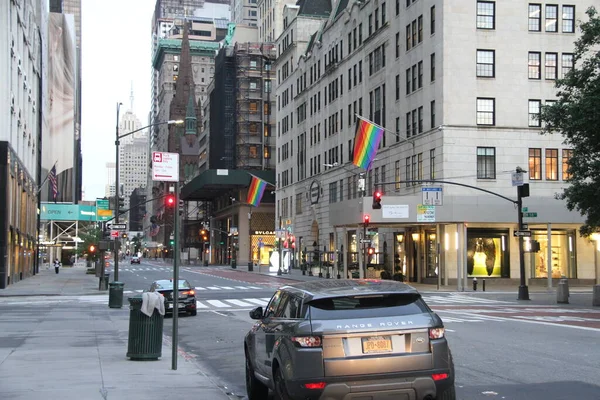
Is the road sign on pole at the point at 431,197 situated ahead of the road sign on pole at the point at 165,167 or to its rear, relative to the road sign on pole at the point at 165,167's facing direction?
to the rear

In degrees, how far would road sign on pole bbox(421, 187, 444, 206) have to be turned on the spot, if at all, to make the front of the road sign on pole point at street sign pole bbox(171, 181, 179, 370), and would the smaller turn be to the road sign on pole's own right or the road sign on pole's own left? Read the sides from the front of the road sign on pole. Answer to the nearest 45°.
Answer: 0° — it already faces it

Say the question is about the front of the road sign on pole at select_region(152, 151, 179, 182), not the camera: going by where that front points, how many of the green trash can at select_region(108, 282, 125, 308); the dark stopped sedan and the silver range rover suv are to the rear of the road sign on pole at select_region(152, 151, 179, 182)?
2

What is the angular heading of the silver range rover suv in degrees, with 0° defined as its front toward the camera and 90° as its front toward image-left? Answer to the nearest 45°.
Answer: approximately 135°

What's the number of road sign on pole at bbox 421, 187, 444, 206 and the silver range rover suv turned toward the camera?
1

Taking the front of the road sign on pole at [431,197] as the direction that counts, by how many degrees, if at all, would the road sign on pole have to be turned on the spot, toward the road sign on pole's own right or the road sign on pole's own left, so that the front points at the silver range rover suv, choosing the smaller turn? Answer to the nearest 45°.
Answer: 0° — it already faces it

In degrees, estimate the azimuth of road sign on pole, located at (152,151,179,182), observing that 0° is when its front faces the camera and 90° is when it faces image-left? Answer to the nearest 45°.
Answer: approximately 0°
